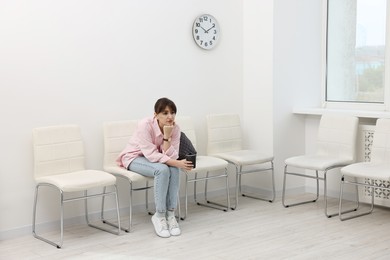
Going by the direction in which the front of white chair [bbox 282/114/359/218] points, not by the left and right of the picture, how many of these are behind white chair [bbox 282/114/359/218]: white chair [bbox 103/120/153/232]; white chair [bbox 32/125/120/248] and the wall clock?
0

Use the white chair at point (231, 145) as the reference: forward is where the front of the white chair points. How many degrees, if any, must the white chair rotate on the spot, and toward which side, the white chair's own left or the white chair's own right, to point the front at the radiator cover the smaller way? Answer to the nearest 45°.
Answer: approximately 45° to the white chair's own left

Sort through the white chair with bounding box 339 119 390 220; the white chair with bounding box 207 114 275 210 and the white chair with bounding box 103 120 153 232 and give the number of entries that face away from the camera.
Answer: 0

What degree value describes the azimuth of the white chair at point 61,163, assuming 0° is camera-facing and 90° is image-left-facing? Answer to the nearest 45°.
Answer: approximately 315°

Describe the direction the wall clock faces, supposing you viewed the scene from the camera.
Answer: facing the viewer and to the right of the viewer

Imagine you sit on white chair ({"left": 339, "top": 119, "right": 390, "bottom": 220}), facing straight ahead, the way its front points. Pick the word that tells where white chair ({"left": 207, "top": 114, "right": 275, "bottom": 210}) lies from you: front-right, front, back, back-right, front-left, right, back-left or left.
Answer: front-right

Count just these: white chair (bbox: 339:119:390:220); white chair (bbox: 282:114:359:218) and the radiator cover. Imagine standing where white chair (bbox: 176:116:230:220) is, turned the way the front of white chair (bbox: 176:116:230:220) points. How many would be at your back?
0

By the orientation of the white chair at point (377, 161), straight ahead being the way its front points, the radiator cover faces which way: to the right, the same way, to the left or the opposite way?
the same way
